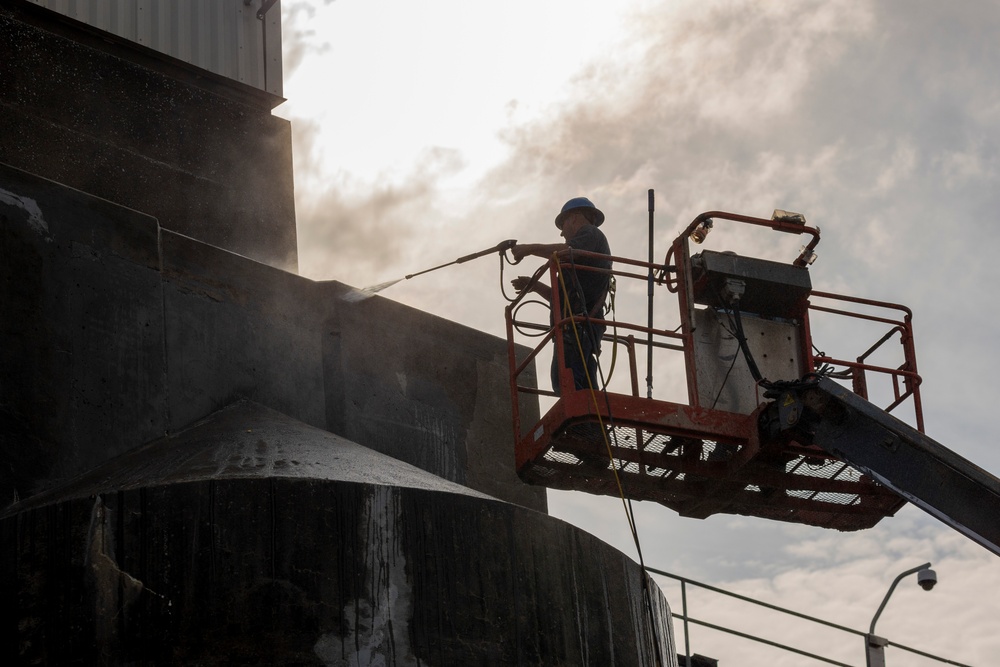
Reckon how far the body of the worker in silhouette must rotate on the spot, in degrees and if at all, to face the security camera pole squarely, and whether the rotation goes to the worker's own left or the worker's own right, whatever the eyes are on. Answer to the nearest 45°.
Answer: approximately 135° to the worker's own right

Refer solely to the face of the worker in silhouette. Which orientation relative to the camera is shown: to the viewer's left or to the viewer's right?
to the viewer's left

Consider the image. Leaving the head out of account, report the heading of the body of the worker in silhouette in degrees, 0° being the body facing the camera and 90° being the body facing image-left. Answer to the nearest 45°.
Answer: approximately 90°

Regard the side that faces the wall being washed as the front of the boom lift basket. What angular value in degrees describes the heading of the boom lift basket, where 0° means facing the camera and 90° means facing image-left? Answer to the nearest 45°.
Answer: approximately 135°
